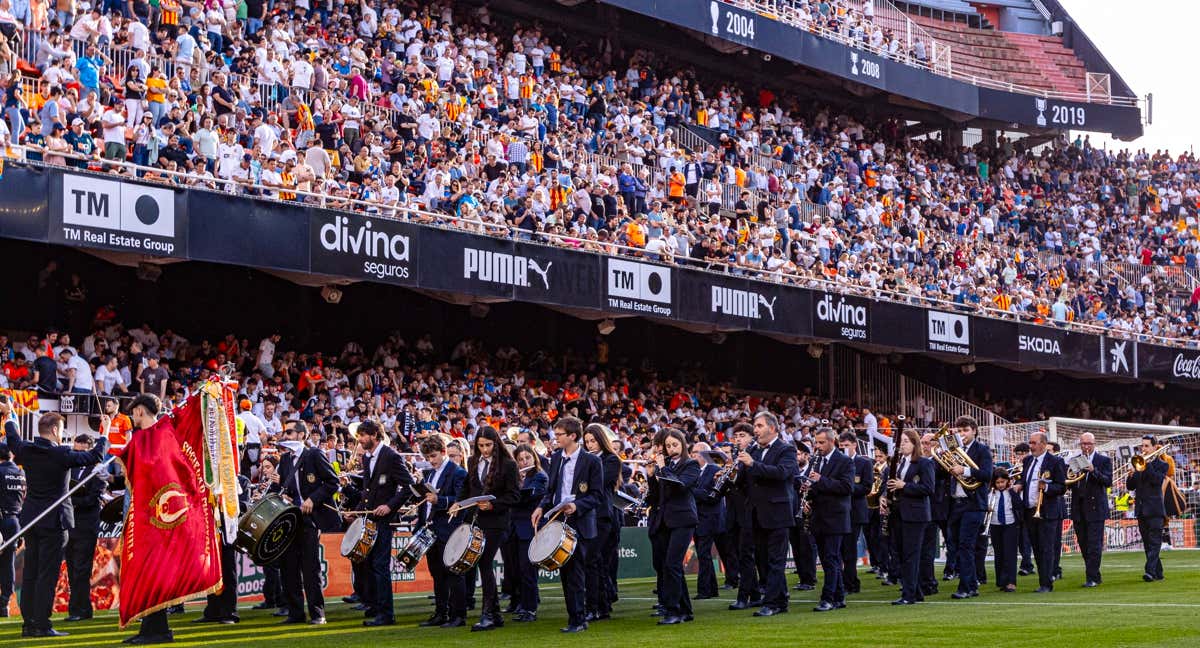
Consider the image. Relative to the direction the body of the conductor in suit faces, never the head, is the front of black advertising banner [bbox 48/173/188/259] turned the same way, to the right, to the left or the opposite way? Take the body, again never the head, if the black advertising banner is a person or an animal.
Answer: to the right

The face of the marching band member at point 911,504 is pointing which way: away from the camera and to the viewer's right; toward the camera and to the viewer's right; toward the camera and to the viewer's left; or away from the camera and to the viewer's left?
toward the camera and to the viewer's left

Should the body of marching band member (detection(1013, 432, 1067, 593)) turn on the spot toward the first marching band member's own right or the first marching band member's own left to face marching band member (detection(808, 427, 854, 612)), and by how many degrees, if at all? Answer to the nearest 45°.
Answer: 0° — they already face them

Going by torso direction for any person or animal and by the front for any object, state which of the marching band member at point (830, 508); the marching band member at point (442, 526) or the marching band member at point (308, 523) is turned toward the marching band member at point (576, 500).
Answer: the marching band member at point (830, 508)

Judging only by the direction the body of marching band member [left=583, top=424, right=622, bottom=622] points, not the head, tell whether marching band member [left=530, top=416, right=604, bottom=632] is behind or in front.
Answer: in front

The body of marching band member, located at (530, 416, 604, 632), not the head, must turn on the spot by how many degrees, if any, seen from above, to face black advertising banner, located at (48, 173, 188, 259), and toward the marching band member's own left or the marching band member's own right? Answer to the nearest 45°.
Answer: approximately 90° to the marching band member's own right

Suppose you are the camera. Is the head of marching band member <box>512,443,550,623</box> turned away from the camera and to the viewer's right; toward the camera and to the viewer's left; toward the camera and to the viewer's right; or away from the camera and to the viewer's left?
toward the camera and to the viewer's left

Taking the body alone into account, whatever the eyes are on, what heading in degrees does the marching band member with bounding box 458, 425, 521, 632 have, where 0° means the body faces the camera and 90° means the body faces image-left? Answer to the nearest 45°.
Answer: approximately 45°

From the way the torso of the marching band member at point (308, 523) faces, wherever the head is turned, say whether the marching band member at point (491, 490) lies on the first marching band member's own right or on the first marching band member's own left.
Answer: on the first marching band member's own left

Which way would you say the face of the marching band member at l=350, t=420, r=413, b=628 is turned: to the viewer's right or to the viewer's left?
to the viewer's left

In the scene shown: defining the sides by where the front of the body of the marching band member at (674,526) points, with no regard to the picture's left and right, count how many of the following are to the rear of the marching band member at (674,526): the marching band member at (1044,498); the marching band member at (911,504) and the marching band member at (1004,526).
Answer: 3
